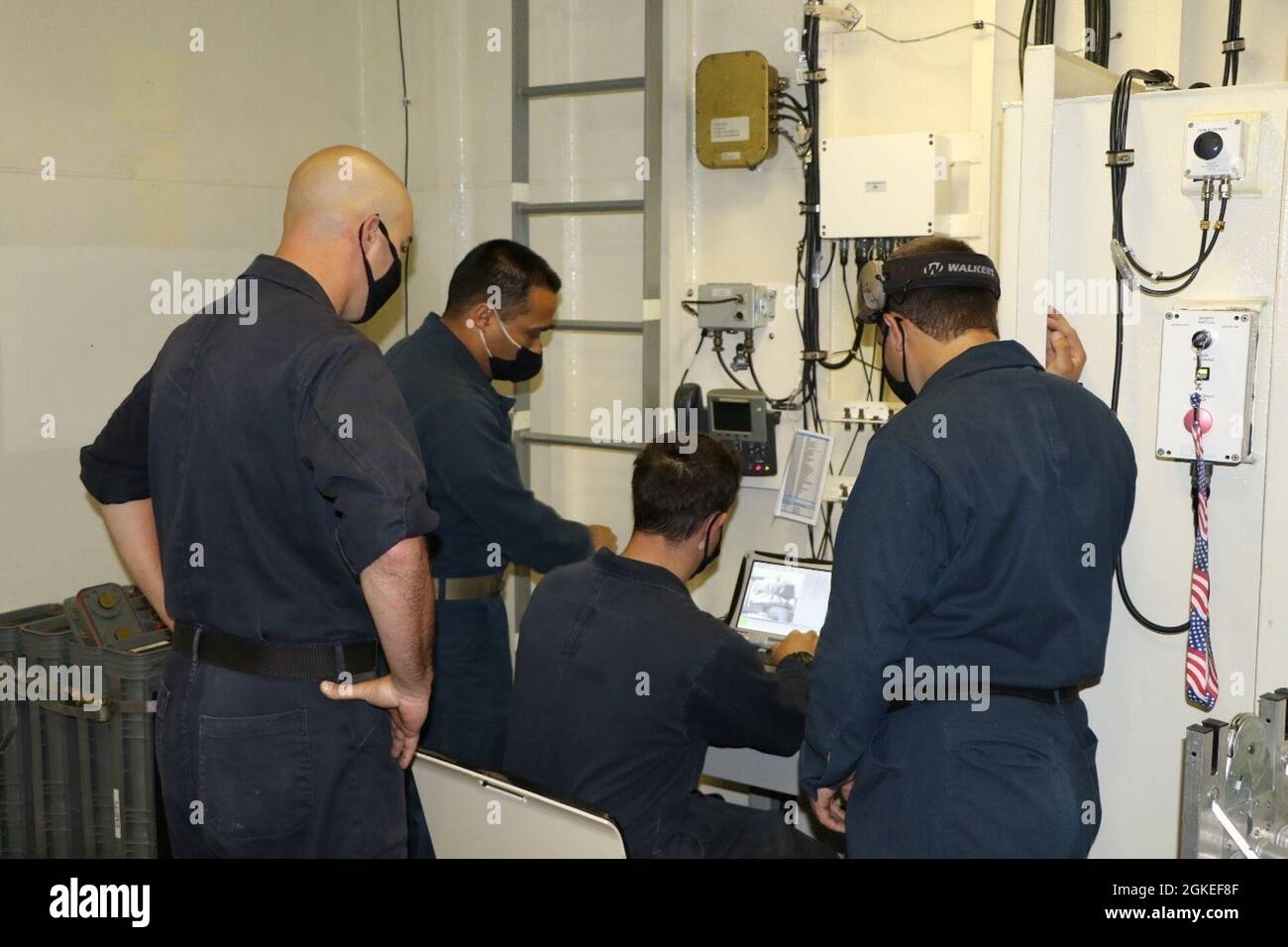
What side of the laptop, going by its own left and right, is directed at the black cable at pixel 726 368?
back

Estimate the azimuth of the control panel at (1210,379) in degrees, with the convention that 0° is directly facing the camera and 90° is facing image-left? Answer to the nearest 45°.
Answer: approximately 0°

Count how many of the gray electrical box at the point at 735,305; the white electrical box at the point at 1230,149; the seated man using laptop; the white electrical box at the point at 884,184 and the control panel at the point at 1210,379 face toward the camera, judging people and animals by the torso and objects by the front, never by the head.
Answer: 4

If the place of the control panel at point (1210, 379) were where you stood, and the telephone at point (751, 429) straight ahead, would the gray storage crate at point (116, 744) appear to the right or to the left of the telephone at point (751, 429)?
left

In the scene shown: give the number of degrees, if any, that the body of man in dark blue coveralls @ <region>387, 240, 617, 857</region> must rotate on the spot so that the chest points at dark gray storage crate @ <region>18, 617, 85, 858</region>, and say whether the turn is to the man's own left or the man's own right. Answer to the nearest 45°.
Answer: approximately 180°

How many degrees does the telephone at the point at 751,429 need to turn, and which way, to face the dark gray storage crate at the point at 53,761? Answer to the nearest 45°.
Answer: approximately 45° to its right

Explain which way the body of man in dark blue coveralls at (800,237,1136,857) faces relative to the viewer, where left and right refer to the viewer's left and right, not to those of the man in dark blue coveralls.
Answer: facing away from the viewer and to the left of the viewer

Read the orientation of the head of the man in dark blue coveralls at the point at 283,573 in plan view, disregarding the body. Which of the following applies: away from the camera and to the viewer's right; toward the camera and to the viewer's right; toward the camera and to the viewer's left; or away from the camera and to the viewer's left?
away from the camera and to the viewer's right

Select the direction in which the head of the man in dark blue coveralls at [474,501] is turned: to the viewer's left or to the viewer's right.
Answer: to the viewer's right

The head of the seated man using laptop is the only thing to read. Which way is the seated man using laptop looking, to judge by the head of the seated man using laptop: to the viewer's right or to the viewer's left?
to the viewer's right

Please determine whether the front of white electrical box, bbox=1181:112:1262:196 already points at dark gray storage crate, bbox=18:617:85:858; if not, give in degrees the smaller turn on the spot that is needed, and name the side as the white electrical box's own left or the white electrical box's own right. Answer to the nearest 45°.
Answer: approximately 90° to the white electrical box's own right

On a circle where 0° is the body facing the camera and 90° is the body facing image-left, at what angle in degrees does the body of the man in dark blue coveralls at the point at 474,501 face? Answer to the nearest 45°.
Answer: approximately 270°

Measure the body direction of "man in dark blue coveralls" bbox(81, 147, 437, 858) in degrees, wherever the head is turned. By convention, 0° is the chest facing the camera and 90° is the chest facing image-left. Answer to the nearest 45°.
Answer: approximately 225°
